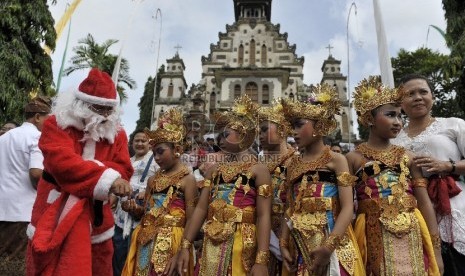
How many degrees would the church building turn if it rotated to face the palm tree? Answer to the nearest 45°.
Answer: approximately 45° to its right

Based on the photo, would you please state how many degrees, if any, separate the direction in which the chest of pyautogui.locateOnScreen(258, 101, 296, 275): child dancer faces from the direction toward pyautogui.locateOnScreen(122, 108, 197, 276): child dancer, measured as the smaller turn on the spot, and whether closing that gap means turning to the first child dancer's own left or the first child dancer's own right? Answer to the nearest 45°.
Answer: approximately 45° to the first child dancer's own right

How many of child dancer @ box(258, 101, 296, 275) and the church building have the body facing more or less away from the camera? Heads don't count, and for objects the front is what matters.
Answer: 0

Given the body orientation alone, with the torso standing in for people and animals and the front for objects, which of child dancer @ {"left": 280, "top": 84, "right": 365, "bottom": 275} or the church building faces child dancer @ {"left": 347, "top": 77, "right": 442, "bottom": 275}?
the church building

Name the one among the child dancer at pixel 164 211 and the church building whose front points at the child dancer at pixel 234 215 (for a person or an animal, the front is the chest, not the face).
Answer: the church building

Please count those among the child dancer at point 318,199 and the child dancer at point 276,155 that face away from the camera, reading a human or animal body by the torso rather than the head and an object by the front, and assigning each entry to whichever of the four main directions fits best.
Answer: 0

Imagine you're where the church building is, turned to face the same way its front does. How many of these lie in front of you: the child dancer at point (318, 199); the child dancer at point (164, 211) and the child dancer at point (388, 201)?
3

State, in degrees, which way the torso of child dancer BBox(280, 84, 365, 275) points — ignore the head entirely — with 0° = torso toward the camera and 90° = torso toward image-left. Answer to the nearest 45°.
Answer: approximately 45°

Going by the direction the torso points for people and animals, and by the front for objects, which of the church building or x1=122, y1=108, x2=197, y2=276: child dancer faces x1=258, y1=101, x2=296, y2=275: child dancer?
the church building

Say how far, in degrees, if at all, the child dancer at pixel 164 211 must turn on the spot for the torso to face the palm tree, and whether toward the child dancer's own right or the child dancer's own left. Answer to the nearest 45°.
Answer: approximately 135° to the child dancer's own right
